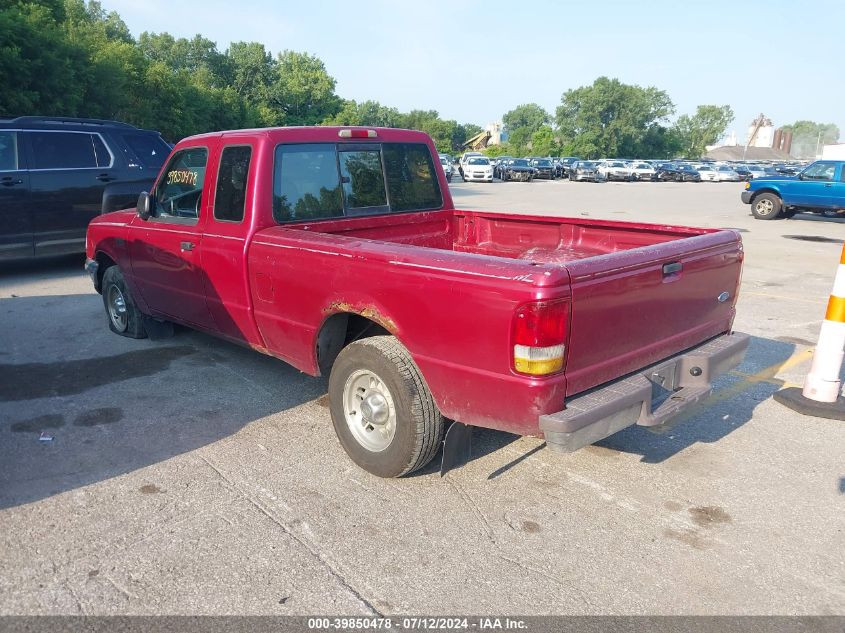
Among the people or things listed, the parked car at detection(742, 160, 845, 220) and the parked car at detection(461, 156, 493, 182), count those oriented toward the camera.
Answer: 1

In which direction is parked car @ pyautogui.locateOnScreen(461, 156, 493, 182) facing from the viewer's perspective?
toward the camera

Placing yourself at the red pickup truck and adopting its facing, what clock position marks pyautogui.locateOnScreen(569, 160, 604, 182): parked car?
The parked car is roughly at 2 o'clock from the red pickup truck.

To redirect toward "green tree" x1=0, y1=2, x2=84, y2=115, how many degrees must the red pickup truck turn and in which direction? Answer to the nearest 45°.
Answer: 0° — it already faces it

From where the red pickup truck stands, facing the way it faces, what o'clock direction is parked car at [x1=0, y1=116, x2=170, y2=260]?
The parked car is roughly at 12 o'clock from the red pickup truck.

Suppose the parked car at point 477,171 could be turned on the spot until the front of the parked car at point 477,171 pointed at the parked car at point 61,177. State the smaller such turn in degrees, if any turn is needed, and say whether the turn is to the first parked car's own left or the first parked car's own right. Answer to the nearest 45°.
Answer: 0° — it already faces it

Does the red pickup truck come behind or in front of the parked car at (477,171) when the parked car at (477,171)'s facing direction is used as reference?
in front

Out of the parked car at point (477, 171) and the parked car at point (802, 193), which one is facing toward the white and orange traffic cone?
the parked car at point (477, 171)

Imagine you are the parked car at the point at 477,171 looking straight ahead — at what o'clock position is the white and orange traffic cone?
The white and orange traffic cone is roughly at 12 o'clock from the parked car.

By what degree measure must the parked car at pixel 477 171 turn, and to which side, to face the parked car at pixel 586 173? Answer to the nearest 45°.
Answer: approximately 135° to its left

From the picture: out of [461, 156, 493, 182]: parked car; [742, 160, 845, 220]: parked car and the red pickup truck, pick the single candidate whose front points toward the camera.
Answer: [461, 156, 493, 182]: parked car

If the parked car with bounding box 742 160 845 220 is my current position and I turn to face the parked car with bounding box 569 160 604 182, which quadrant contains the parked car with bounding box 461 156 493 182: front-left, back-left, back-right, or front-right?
front-left
